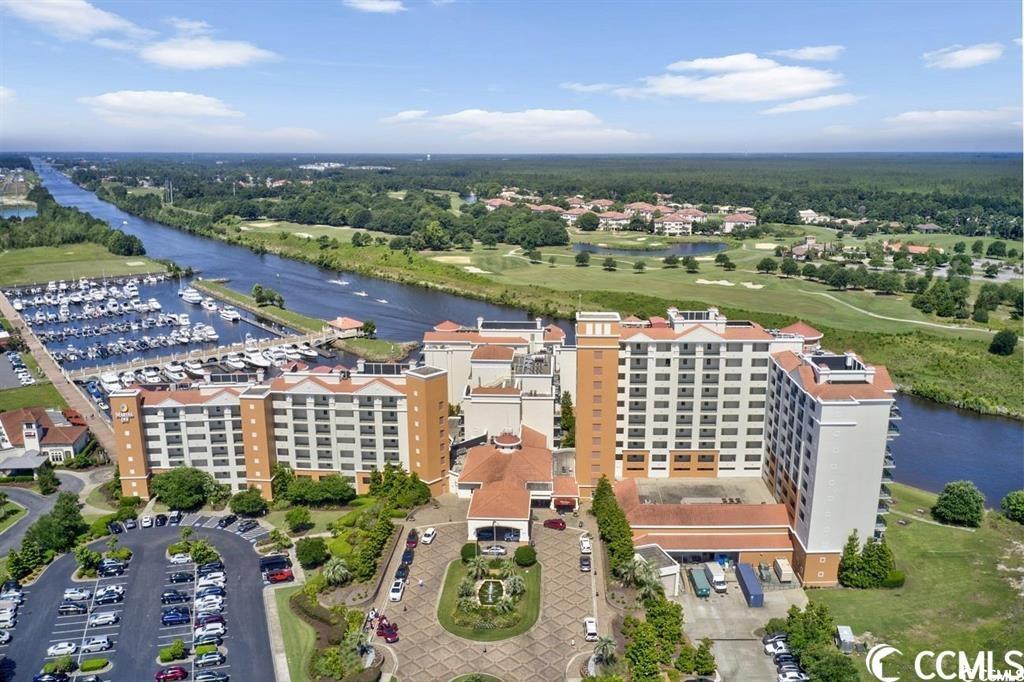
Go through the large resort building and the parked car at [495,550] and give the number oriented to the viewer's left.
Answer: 1

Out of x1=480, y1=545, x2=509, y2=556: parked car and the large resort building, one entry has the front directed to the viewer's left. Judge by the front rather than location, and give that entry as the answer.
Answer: the parked car

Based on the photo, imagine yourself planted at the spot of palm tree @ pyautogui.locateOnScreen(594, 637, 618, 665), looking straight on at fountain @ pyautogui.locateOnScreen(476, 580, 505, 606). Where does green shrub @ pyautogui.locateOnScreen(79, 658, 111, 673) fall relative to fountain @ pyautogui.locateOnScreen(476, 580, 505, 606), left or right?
left

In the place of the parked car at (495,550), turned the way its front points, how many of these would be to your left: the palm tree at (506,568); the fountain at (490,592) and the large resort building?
2

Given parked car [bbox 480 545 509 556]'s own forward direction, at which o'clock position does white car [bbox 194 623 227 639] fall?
The white car is roughly at 11 o'clock from the parked car.

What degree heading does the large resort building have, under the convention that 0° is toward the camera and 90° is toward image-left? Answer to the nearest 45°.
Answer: approximately 0°

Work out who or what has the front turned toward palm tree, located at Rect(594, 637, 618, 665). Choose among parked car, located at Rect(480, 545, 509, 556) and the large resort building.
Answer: the large resort building

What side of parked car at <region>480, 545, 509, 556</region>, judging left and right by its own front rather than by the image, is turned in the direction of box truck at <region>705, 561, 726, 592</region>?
back

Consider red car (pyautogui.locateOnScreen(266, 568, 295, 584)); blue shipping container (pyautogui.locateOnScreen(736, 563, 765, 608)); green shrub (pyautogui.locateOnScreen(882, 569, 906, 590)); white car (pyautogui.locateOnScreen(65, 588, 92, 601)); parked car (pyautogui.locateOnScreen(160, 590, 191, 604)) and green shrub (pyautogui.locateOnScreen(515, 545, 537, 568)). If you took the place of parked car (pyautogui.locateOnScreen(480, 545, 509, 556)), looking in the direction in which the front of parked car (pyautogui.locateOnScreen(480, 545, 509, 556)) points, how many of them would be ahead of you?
3

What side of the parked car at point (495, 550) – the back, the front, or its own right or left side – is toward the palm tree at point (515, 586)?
left

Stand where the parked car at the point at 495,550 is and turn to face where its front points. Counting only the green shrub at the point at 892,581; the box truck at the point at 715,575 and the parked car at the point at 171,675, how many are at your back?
2

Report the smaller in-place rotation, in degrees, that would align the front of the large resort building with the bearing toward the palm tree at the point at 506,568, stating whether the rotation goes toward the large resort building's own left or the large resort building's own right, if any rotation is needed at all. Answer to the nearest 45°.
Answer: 0° — it already faces it

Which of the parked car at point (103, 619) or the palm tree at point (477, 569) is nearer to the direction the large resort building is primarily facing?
the palm tree

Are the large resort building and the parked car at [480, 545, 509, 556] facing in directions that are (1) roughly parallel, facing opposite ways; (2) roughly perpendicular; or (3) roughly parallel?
roughly perpendicular

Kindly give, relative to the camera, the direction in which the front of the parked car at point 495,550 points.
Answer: facing to the left of the viewer
